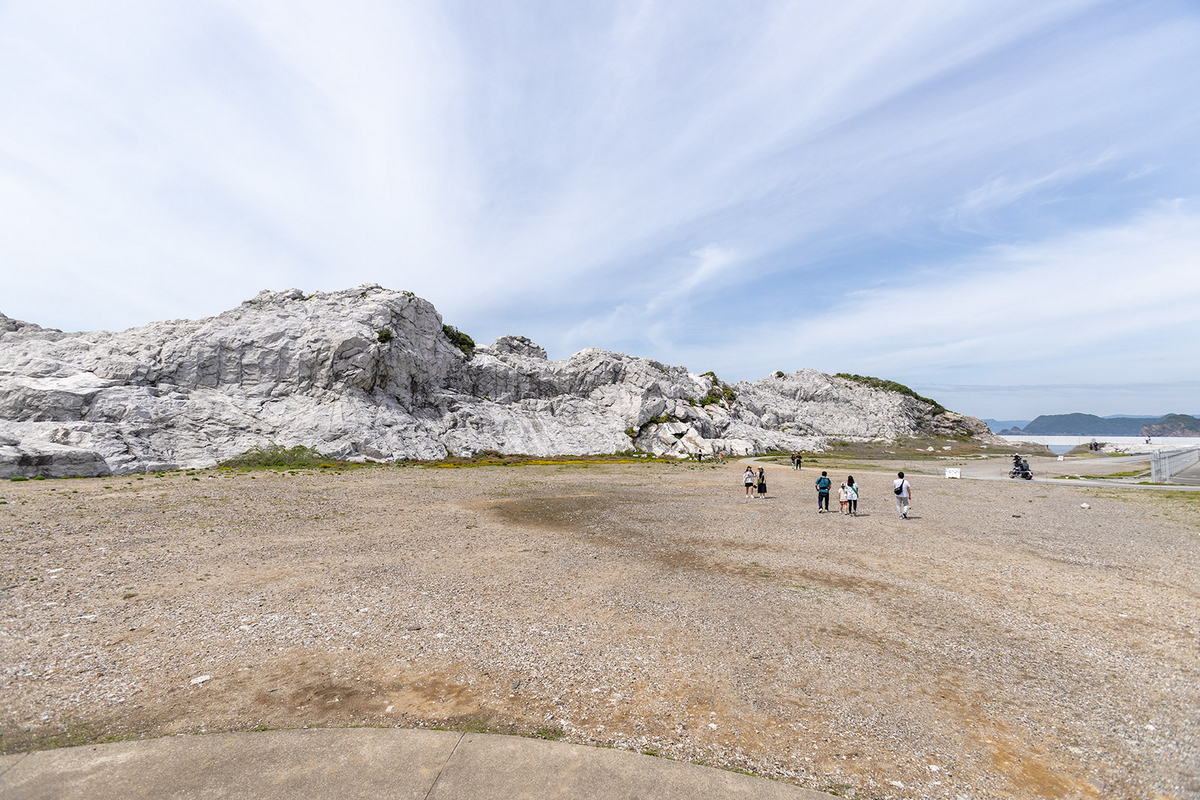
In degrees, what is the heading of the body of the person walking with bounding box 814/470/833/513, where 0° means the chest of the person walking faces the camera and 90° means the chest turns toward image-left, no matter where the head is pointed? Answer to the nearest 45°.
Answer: approximately 180°

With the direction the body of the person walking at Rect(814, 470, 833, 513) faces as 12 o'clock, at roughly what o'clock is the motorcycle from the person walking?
The motorcycle is roughly at 1 o'clock from the person walking.
